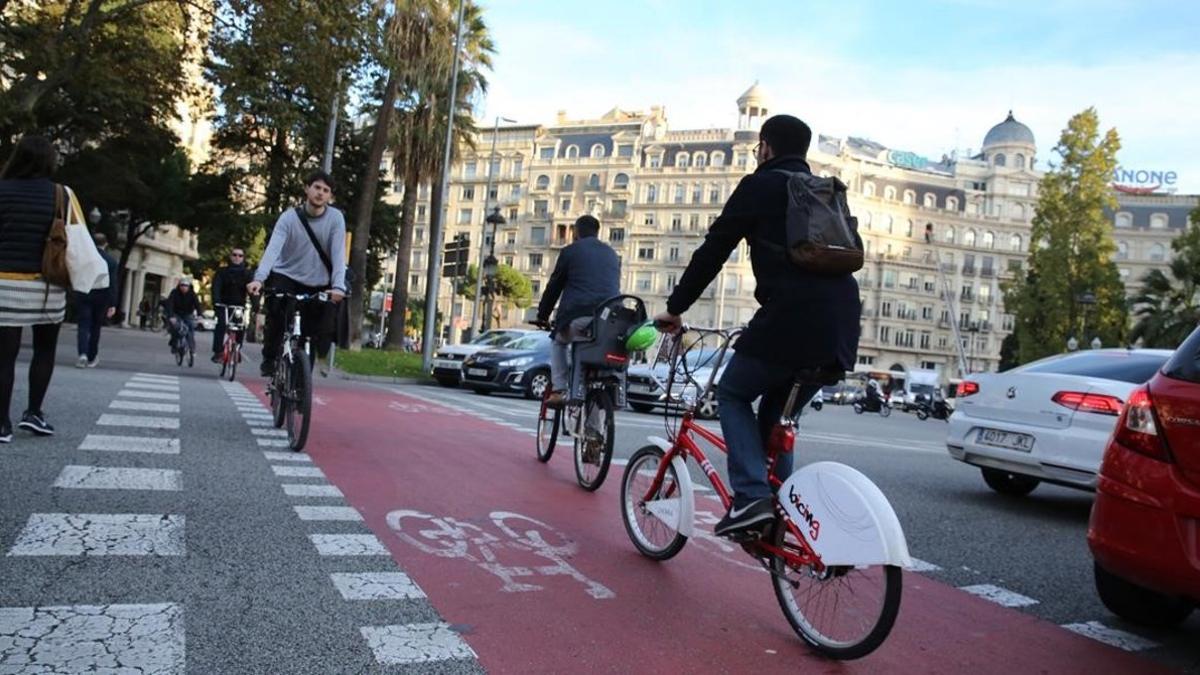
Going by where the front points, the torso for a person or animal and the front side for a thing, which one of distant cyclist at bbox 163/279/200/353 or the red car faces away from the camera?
the red car

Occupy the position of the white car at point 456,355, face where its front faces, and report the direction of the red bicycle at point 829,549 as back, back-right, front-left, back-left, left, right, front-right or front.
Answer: front-left

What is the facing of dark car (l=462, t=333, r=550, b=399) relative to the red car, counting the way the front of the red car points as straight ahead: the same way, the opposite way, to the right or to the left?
the opposite way

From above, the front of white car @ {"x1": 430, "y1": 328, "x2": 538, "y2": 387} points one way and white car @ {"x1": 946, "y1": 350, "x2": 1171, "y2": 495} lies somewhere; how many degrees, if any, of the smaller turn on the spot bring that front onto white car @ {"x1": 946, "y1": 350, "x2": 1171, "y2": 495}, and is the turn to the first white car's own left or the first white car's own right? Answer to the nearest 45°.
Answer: approximately 45° to the first white car's own left

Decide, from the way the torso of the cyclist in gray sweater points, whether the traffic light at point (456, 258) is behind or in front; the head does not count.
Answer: behind

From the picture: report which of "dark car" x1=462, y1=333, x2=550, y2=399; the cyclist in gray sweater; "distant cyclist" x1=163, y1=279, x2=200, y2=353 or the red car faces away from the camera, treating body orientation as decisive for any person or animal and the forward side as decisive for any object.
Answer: the red car

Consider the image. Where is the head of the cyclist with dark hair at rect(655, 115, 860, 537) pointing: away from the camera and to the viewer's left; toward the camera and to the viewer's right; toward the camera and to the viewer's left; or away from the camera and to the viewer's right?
away from the camera and to the viewer's left

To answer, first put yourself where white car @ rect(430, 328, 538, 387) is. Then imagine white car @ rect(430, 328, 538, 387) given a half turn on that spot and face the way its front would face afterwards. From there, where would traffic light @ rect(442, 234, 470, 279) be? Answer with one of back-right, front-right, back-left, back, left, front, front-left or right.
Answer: front-left

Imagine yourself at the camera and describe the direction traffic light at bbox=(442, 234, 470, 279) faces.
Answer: facing away from the viewer

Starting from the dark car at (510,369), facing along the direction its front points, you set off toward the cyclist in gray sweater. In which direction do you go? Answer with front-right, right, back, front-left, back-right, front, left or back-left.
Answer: front-left

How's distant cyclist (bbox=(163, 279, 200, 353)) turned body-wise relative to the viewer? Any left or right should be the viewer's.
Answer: facing the viewer

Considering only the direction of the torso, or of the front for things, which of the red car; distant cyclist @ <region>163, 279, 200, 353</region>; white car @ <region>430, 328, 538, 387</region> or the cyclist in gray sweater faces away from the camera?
the red car

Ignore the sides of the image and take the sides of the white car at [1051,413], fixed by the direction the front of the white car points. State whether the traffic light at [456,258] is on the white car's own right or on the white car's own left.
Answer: on the white car's own left

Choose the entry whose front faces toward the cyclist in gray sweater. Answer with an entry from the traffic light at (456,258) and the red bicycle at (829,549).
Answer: the red bicycle

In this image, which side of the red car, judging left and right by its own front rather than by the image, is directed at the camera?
back

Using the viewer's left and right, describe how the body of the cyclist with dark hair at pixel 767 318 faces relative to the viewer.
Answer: facing away from the viewer and to the left of the viewer

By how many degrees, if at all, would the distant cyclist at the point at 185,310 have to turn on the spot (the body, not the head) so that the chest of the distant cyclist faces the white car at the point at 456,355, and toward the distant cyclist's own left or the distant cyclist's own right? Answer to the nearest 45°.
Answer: approximately 90° to the distant cyclist's own left

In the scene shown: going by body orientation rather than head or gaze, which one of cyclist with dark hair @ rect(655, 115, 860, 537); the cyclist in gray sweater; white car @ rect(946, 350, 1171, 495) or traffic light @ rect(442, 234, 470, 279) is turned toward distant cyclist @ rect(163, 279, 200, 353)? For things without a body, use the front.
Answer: the cyclist with dark hair

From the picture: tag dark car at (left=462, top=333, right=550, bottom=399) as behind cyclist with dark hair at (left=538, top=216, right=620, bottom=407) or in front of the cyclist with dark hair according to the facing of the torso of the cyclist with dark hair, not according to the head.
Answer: in front

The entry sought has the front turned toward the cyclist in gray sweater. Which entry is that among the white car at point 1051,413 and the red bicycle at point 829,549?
the red bicycle

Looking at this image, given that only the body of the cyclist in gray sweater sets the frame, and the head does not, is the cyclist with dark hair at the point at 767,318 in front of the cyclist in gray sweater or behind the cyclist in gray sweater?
in front

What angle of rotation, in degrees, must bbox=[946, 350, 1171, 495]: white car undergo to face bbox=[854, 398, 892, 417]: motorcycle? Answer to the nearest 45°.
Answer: approximately 45° to its left
